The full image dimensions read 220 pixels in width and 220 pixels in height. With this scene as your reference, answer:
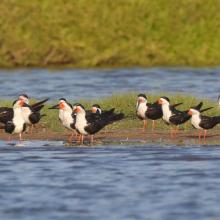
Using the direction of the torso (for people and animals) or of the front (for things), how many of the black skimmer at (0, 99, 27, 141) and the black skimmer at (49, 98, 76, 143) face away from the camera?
0

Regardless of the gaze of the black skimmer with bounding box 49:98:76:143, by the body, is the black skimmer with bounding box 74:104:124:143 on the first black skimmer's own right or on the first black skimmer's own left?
on the first black skimmer's own left

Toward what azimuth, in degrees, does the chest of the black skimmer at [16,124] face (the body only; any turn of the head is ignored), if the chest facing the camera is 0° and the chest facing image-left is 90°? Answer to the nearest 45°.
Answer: approximately 315°

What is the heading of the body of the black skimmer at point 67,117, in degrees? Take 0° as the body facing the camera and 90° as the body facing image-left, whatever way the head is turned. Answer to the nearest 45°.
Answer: approximately 45°

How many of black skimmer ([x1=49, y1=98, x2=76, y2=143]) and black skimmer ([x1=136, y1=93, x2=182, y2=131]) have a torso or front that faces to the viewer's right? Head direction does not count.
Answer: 0

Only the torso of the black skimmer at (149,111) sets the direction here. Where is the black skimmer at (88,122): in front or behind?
in front
